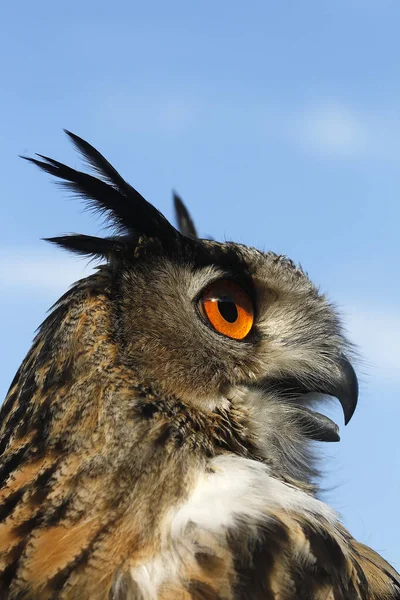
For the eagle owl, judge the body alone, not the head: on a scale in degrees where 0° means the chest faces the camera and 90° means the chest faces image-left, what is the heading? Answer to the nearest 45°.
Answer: approximately 270°
